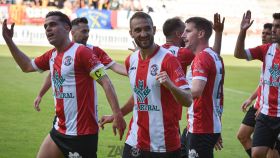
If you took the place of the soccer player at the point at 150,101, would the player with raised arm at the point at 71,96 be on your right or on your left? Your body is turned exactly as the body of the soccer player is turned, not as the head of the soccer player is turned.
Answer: on your right

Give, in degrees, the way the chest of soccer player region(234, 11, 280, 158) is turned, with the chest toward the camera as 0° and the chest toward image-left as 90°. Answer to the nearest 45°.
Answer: approximately 45°

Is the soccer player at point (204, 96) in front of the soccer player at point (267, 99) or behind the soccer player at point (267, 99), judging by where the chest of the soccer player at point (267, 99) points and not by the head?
in front
